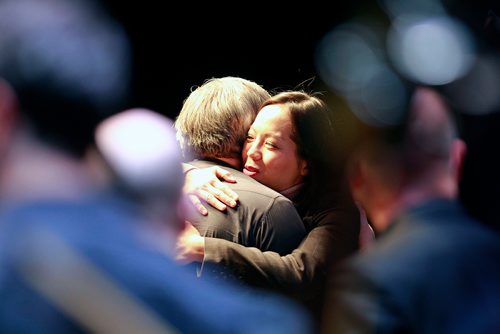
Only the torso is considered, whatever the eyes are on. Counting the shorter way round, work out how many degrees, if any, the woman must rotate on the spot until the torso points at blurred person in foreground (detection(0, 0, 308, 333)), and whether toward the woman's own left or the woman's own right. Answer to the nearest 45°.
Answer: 0° — they already face them

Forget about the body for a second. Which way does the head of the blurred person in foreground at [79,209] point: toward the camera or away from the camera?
away from the camera

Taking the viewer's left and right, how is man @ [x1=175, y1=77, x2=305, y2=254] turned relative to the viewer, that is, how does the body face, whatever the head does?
facing away from the viewer and to the right of the viewer

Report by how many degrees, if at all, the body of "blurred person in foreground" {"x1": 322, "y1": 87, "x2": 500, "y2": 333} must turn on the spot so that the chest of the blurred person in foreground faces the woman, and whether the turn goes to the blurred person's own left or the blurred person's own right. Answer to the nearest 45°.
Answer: approximately 45° to the blurred person's own left

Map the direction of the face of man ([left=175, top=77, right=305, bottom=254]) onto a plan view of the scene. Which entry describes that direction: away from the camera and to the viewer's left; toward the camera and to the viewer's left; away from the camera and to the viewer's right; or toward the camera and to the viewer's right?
away from the camera and to the viewer's right

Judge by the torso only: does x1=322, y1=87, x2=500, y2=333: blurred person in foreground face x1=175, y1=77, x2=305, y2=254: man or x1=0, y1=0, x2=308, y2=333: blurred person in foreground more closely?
the man

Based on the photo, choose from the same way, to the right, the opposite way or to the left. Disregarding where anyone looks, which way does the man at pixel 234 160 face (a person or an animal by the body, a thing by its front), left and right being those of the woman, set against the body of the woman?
the opposite way

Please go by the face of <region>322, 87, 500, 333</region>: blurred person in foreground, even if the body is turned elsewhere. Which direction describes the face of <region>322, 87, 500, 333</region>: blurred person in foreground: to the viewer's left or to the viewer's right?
to the viewer's left

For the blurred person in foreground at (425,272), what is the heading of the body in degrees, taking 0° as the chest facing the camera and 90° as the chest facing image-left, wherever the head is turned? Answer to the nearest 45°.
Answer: approximately 180°

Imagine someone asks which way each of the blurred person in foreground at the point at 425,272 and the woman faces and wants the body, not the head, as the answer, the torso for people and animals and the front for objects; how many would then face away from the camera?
1

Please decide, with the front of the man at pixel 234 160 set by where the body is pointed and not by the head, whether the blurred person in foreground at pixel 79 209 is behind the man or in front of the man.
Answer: behind

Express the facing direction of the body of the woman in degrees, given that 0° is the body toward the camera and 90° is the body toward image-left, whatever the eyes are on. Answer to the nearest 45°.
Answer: approximately 45°
